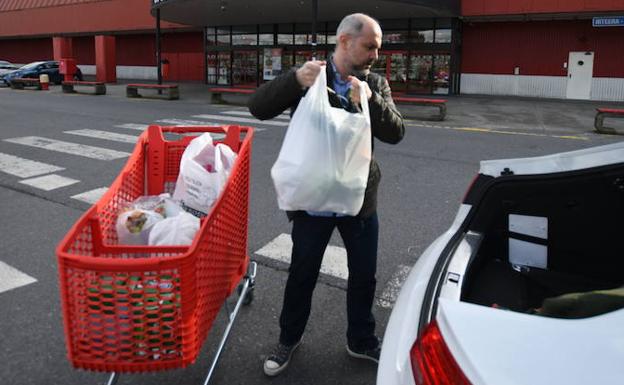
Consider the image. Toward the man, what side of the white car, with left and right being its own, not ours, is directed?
left

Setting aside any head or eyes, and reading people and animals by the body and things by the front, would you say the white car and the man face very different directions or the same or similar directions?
very different directions

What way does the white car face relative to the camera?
away from the camera

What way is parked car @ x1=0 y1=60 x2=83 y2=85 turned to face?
to the viewer's left

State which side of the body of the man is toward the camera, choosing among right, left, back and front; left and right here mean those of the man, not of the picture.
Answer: front

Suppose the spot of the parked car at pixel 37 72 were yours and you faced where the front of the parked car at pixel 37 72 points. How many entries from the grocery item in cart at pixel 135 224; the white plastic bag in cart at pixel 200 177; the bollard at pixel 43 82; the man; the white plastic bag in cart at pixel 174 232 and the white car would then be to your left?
6

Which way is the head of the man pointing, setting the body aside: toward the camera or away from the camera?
toward the camera

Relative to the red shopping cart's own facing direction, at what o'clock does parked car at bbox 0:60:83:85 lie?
The parked car is roughly at 4 o'clock from the red shopping cart.

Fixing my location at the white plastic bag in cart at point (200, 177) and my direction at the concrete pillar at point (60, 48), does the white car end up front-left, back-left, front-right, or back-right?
back-right

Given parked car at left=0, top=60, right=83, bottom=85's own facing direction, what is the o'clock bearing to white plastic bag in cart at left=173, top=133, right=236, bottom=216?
The white plastic bag in cart is roughly at 9 o'clock from the parked car.

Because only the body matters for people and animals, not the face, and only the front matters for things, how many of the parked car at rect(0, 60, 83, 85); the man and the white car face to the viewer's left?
1

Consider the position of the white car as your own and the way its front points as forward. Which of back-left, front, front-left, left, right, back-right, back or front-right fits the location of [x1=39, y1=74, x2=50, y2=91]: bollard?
front-left

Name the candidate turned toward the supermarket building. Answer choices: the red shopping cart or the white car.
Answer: the white car

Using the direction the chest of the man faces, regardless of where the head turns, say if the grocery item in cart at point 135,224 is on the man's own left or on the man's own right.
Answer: on the man's own right

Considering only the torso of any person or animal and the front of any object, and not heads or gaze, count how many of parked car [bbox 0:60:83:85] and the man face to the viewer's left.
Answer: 1
